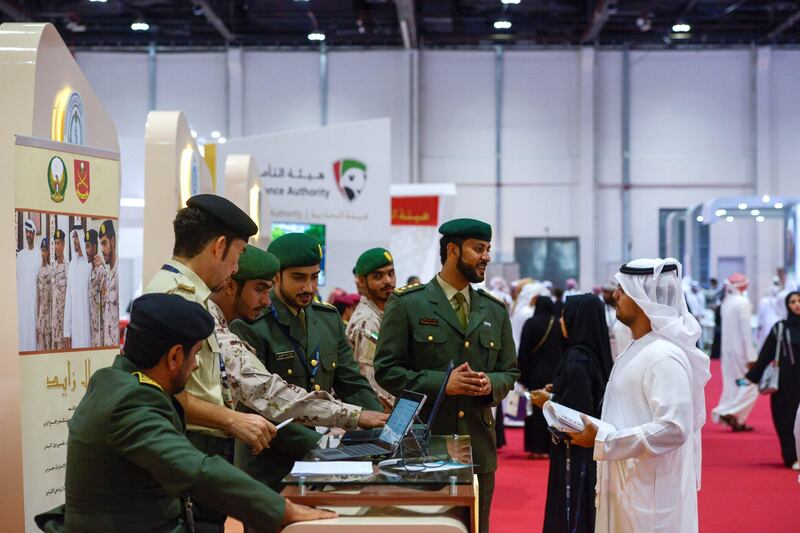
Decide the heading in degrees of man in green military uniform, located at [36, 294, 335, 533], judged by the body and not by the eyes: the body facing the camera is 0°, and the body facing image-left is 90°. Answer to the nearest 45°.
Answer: approximately 225°

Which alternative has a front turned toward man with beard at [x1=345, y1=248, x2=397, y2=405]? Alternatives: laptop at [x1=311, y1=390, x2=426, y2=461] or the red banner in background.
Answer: the red banner in background

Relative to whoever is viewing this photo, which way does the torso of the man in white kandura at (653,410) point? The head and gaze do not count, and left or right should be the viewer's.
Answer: facing to the left of the viewer

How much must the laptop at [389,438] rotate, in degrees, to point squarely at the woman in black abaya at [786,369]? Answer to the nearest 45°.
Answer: approximately 180°

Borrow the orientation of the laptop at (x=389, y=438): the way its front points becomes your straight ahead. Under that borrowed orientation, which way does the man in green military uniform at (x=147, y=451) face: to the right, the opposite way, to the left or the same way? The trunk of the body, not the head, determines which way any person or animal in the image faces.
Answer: the opposite way

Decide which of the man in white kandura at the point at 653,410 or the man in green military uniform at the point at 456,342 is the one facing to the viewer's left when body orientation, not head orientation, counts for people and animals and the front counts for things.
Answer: the man in white kandura

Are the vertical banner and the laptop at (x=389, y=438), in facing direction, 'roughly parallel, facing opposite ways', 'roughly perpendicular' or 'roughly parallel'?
roughly perpendicular

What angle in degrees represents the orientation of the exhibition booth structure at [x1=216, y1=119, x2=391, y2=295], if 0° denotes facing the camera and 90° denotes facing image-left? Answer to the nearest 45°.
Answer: approximately 45°

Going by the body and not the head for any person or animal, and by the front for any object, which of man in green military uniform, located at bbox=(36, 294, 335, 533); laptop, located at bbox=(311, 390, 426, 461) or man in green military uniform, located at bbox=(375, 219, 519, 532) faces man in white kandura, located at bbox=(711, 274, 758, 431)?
man in green military uniform, located at bbox=(36, 294, 335, 533)
